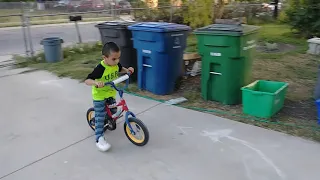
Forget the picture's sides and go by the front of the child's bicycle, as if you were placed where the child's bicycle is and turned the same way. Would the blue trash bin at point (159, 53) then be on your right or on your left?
on your left

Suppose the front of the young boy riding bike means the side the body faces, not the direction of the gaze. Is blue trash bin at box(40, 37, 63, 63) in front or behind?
behind

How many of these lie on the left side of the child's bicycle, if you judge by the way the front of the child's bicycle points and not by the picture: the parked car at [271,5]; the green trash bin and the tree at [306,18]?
3

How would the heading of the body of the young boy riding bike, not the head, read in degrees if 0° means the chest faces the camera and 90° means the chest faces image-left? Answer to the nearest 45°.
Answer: approximately 315°

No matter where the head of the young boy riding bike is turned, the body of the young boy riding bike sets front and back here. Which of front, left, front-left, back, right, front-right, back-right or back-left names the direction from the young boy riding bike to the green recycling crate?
front-left

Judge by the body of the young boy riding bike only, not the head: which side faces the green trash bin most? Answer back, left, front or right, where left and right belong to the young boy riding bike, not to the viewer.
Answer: left

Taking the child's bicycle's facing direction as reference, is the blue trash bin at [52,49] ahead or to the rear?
to the rear

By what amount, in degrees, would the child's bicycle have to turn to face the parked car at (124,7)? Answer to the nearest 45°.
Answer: approximately 135° to its left

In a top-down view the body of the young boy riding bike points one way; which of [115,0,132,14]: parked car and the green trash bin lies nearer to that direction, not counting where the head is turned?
the green trash bin

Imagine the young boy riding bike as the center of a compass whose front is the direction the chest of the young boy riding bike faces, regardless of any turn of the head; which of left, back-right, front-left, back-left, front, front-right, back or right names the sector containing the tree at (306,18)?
left
